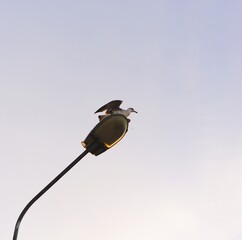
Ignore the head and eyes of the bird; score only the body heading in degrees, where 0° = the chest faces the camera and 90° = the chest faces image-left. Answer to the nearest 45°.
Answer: approximately 270°
